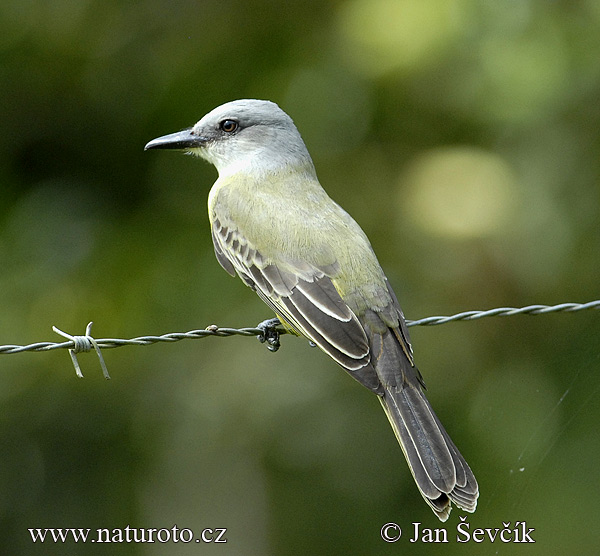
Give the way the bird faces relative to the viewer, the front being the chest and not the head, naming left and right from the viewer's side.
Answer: facing away from the viewer and to the left of the viewer
